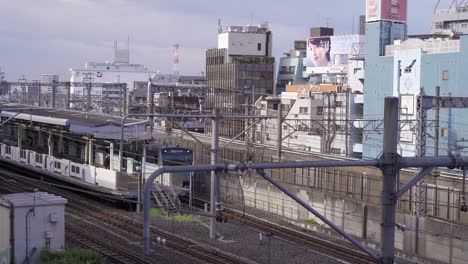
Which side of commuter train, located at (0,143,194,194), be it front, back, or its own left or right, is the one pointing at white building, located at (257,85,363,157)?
left

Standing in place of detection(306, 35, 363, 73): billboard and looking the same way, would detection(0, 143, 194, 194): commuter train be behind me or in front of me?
in front

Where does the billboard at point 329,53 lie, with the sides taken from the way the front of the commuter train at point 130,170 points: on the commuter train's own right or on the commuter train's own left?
on the commuter train's own left

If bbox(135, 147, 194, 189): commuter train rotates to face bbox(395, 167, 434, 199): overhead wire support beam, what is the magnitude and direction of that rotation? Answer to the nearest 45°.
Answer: approximately 45° to its right

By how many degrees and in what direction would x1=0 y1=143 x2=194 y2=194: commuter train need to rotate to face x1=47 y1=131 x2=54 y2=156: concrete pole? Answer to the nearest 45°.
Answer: approximately 180°

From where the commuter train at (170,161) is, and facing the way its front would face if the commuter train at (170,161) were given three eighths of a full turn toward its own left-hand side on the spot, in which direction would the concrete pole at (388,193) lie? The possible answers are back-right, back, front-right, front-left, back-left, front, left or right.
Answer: back

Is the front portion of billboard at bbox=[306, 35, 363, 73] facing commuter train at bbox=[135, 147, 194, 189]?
yes

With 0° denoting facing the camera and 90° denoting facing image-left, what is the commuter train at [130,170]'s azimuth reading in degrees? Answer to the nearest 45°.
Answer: approximately 315°

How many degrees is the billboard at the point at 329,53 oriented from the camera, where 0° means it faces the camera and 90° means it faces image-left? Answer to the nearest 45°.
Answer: approximately 0°

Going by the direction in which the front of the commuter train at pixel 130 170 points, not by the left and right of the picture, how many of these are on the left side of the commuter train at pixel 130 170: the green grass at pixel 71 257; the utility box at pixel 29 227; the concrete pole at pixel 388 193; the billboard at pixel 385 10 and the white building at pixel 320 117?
2

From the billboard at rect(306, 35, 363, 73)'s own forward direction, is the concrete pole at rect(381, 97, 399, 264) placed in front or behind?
in front

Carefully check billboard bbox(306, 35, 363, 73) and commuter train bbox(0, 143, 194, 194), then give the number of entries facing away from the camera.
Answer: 0
